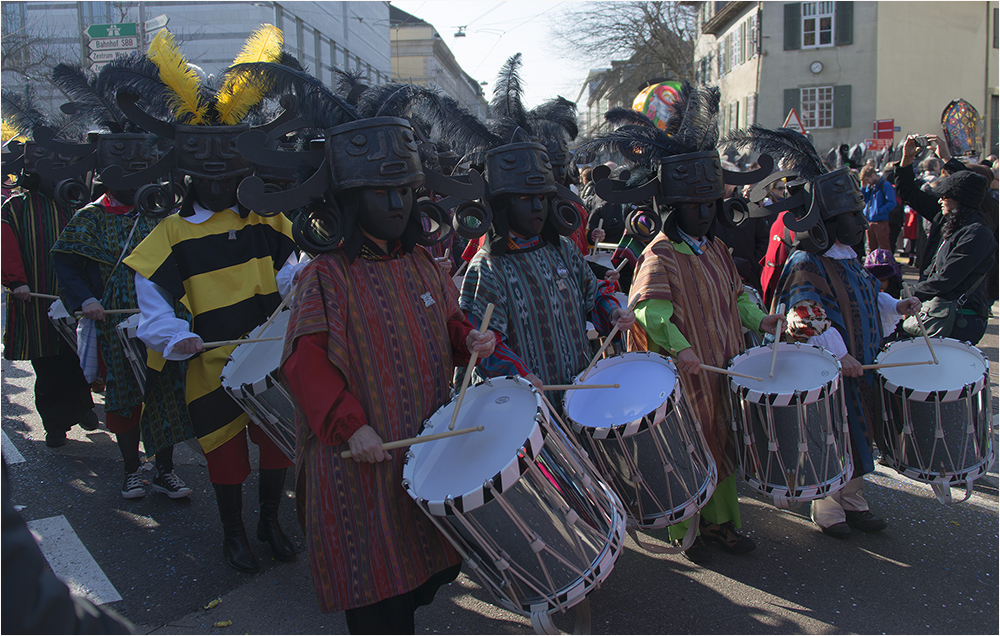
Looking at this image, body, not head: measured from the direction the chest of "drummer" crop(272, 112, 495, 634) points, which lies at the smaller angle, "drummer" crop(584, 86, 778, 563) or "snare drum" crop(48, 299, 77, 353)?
the drummer

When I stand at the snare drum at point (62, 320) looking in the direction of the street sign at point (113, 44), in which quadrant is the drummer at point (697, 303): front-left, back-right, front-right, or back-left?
back-right

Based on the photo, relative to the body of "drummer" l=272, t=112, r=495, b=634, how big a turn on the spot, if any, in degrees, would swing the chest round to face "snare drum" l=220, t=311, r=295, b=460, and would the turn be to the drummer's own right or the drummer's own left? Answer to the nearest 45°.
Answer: approximately 180°

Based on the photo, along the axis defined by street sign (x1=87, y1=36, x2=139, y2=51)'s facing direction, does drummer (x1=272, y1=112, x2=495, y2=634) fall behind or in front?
in front

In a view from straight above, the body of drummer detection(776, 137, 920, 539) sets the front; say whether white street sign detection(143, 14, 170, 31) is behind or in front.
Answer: behind

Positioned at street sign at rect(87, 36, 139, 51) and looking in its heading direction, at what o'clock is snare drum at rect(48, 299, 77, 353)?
The snare drum is roughly at 12 o'clock from the street sign.

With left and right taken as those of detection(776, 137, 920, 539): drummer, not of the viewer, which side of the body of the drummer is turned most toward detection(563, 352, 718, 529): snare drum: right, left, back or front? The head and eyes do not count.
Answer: right

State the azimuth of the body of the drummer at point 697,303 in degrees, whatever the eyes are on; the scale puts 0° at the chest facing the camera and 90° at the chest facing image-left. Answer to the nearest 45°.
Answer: approximately 315°

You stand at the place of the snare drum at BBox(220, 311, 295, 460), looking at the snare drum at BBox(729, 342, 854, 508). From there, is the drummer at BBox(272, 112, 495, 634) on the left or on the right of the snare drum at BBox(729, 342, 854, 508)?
right
